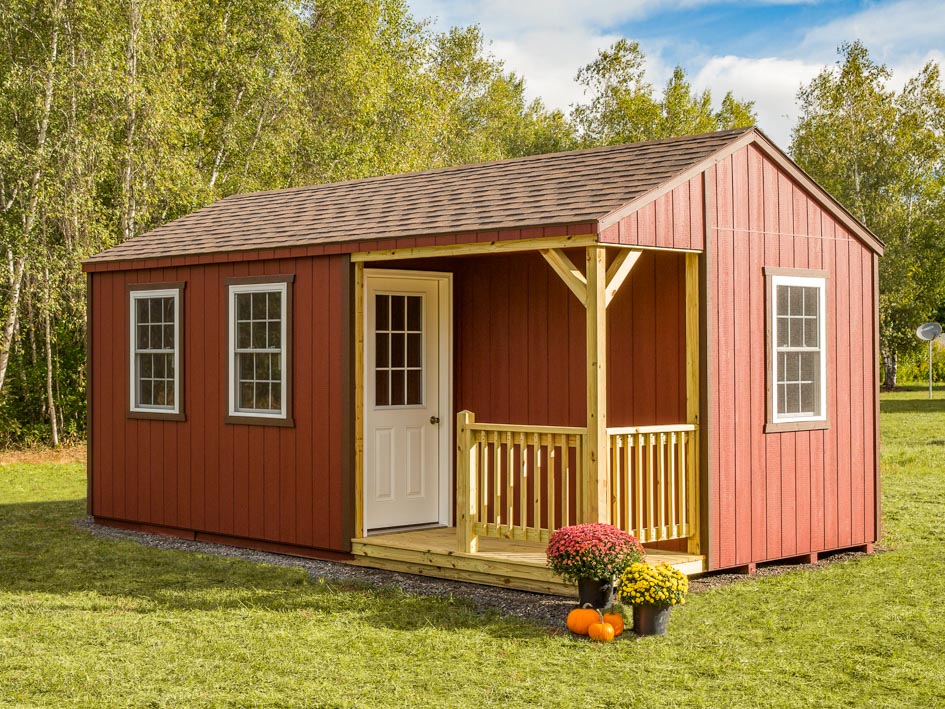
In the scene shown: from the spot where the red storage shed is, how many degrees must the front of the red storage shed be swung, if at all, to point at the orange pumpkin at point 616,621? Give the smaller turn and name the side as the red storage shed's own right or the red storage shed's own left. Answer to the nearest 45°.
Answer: approximately 45° to the red storage shed's own left

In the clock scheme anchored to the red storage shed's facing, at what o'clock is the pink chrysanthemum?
The pink chrysanthemum is roughly at 10 o'clock from the red storage shed.

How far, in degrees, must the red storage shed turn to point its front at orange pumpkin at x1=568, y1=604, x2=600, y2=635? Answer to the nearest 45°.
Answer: approximately 45° to its left

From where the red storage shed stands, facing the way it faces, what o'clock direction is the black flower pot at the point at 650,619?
The black flower pot is roughly at 10 o'clock from the red storage shed.

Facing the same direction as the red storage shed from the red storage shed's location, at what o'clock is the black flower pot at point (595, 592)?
The black flower pot is roughly at 10 o'clock from the red storage shed.

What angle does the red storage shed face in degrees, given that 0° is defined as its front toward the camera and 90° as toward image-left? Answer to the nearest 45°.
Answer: approximately 45°

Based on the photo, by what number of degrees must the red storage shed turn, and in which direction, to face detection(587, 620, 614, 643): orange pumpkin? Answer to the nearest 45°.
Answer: approximately 45° to its left
